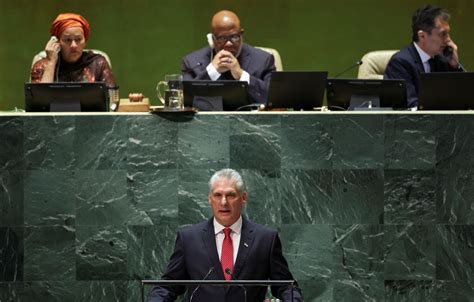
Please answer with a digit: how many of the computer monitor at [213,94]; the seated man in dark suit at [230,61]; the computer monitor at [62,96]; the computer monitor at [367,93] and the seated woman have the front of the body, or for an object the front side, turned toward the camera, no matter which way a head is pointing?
2

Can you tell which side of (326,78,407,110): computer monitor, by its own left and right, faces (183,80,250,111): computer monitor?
left

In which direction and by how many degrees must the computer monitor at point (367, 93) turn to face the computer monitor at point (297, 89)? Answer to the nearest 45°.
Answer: approximately 90° to its left

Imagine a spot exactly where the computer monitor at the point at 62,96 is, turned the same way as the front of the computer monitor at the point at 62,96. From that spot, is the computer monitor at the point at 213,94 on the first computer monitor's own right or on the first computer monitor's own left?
on the first computer monitor's own right

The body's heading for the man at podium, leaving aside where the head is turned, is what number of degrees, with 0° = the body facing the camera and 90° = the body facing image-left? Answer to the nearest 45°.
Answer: approximately 0°

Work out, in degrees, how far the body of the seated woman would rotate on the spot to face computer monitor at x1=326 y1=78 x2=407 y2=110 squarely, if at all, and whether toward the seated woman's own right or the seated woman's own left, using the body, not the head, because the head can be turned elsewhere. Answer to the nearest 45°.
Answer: approximately 45° to the seated woman's own left

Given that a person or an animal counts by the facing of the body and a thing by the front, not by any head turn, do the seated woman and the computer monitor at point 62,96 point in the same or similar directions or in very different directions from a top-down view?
very different directions

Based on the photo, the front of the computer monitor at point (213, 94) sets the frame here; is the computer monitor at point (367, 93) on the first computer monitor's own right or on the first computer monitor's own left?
on the first computer monitor's own right

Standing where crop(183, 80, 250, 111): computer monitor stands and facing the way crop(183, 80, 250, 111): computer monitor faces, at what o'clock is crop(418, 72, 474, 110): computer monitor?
crop(418, 72, 474, 110): computer monitor is roughly at 3 o'clock from crop(183, 80, 250, 111): computer monitor.

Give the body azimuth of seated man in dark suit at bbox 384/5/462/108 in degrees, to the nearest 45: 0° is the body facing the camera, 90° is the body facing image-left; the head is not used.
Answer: approximately 315°

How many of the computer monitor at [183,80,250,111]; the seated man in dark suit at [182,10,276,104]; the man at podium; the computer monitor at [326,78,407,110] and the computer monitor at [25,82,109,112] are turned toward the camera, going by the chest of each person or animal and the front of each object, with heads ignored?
2

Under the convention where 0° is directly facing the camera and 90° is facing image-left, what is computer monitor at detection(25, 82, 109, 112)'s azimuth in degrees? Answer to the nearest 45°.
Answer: approximately 180°

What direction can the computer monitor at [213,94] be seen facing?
away from the camera
